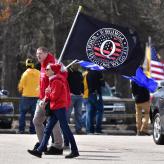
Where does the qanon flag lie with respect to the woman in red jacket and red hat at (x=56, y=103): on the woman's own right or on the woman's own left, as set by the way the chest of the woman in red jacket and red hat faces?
on the woman's own right

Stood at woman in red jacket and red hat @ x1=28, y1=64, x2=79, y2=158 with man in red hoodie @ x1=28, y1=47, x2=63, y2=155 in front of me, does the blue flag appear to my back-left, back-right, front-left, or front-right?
front-right

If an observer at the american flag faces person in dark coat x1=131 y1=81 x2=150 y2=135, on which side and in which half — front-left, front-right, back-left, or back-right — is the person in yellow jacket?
front-right

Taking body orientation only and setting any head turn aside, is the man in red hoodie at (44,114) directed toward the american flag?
no

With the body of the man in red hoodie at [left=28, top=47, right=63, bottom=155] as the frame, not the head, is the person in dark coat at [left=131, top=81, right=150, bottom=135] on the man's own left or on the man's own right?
on the man's own right

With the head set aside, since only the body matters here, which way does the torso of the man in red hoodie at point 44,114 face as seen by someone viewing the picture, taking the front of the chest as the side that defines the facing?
to the viewer's left

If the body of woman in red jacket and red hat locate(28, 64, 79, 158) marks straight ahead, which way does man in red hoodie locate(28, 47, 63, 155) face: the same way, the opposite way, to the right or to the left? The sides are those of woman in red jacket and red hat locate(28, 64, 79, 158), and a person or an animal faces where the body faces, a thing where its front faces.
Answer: the same way

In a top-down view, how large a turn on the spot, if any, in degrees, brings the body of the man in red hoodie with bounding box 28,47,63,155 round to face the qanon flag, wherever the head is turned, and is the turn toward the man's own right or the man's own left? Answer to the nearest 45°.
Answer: approximately 135° to the man's own right

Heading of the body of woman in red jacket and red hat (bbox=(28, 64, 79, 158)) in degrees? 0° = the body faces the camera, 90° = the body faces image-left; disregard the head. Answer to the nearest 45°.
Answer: approximately 90°
